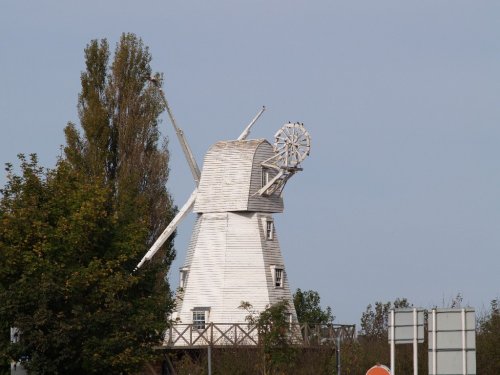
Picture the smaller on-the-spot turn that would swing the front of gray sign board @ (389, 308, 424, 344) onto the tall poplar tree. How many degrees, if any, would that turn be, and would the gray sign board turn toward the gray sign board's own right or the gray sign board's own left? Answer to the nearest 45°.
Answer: approximately 45° to the gray sign board's own left

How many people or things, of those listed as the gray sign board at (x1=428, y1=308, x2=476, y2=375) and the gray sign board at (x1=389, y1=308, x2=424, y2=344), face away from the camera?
2

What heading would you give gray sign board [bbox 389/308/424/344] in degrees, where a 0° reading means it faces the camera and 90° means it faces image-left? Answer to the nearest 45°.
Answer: approximately 180°

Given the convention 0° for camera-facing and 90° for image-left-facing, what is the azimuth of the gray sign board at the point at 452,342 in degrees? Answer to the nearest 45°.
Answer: approximately 180°

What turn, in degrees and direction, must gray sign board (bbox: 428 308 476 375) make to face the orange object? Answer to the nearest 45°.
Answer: approximately 135° to its left
